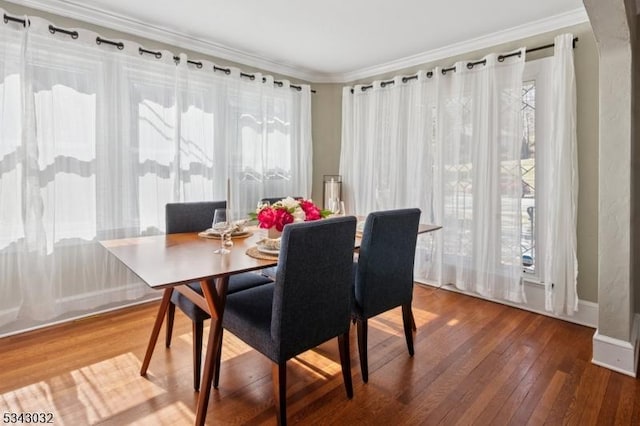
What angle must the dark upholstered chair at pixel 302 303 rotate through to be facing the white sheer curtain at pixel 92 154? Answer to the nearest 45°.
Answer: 0° — it already faces it

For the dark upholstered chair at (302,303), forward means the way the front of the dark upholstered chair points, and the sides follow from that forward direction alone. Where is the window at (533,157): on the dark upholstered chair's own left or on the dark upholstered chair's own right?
on the dark upholstered chair's own right

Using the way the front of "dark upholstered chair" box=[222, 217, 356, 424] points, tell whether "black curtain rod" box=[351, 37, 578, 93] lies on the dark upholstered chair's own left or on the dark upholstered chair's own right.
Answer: on the dark upholstered chair's own right

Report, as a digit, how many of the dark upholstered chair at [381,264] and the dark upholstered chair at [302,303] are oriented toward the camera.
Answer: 0

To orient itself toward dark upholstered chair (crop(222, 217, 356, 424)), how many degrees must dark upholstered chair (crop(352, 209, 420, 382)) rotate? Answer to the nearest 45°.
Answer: approximately 90° to its left

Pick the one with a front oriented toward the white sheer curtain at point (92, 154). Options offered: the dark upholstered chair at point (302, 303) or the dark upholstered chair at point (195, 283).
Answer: the dark upholstered chair at point (302, 303)

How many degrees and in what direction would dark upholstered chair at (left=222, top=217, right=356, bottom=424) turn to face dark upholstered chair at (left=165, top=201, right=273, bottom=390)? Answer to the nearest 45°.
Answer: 0° — it already faces it

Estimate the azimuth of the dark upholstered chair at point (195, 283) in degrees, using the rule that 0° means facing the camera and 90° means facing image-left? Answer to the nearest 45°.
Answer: approximately 315°

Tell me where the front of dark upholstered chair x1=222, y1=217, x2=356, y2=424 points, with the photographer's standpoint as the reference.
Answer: facing away from the viewer and to the left of the viewer

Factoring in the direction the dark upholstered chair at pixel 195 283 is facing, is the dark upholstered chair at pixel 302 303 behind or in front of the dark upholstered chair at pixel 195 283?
in front

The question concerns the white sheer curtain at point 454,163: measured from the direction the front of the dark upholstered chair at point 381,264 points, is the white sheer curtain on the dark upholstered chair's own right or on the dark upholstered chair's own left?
on the dark upholstered chair's own right

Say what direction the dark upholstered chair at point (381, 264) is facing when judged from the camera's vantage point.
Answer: facing away from the viewer and to the left of the viewer
